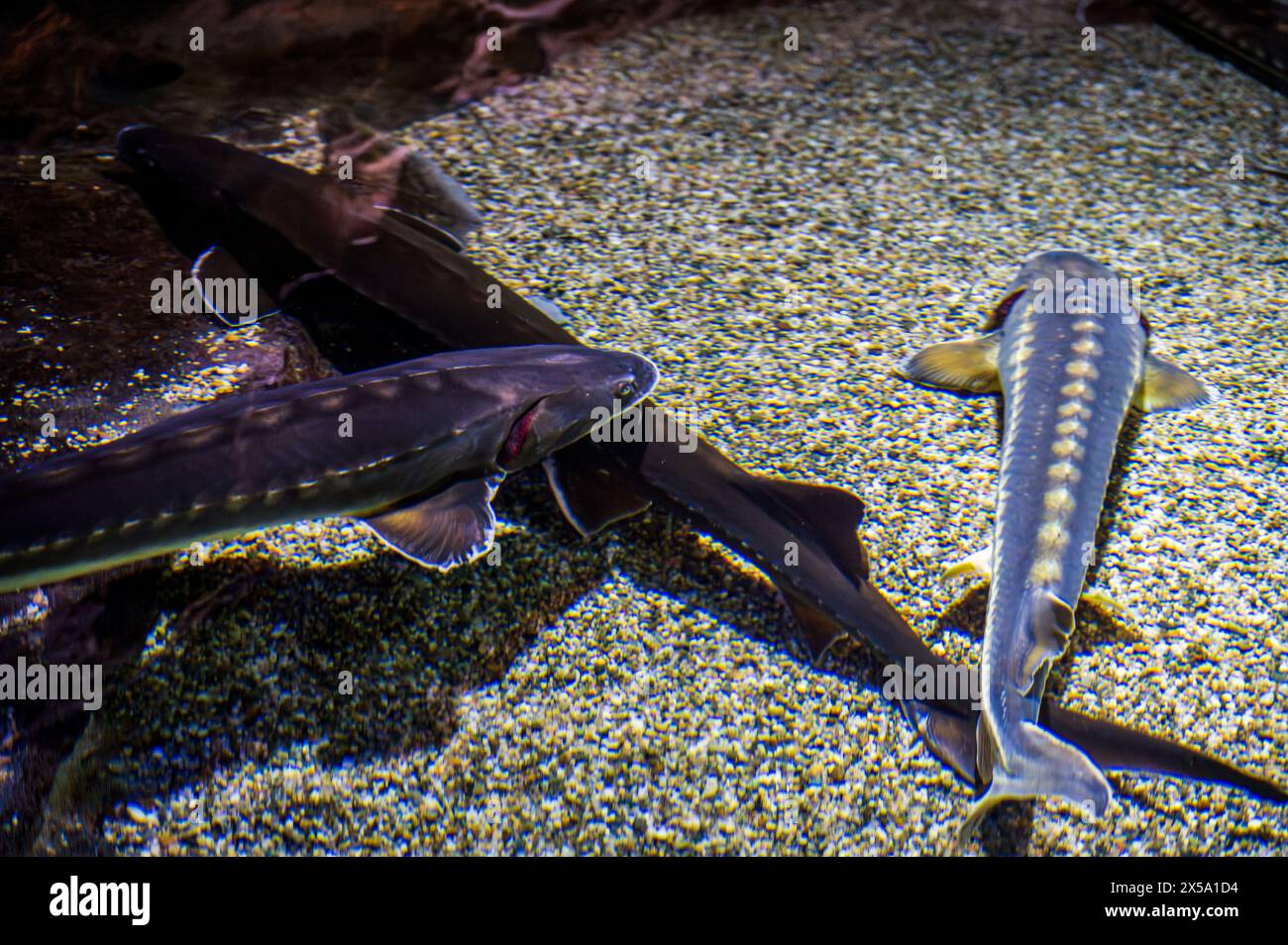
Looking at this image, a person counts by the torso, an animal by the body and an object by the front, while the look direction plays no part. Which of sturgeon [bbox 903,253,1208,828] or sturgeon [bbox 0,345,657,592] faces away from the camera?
sturgeon [bbox 903,253,1208,828]

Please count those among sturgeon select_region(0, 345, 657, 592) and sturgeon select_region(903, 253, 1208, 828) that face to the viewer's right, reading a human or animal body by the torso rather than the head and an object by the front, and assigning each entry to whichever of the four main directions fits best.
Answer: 1

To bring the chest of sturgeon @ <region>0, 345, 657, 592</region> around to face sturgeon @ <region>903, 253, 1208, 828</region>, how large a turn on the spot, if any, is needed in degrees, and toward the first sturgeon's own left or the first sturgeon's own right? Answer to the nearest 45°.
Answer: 0° — it already faces it

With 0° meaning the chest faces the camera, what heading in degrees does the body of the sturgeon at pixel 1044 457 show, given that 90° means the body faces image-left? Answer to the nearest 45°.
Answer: approximately 180°

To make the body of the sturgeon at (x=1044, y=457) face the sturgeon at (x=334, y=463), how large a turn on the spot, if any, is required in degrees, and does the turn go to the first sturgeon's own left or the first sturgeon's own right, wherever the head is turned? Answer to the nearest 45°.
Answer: approximately 135° to the first sturgeon's own left

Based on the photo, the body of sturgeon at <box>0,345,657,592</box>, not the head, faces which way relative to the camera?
to the viewer's right
